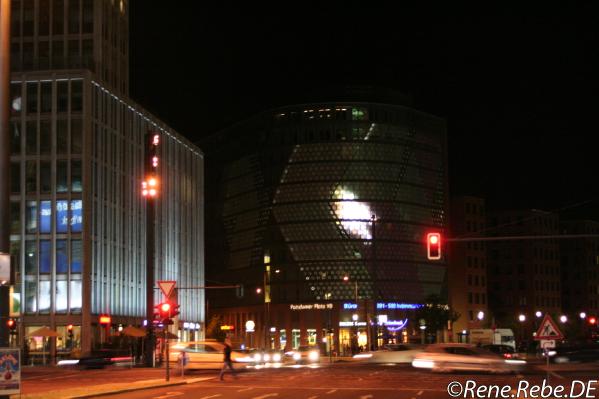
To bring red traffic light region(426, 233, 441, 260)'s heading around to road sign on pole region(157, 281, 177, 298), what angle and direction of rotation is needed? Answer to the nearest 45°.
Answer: approximately 90° to its right

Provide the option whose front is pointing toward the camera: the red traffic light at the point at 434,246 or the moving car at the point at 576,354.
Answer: the red traffic light

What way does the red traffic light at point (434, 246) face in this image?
toward the camera

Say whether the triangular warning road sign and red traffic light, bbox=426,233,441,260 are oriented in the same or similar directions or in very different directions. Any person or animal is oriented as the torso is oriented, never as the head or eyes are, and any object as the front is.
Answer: same or similar directions

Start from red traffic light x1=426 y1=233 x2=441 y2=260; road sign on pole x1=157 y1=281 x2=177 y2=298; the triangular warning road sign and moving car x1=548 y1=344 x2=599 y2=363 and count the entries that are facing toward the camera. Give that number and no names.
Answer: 3

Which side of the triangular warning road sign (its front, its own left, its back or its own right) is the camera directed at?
front

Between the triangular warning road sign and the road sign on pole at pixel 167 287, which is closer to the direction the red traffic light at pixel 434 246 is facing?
the triangular warning road sign

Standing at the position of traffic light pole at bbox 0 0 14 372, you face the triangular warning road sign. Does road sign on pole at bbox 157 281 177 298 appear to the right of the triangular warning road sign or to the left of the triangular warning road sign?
left

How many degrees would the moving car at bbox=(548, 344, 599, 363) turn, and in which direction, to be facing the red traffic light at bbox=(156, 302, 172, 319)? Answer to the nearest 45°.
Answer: approximately 45° to its left
